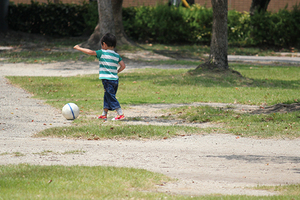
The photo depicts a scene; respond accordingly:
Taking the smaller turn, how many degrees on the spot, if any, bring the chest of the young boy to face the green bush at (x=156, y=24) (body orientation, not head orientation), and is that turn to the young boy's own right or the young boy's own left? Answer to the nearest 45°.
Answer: approximately 45° to the young boy's own right

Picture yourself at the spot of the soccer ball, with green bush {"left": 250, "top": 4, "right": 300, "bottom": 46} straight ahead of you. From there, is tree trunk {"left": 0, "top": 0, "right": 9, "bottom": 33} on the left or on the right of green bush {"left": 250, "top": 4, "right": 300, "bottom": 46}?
left

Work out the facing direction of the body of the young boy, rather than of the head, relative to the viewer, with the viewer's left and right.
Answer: facing away from the viewer and to the left of the viewer

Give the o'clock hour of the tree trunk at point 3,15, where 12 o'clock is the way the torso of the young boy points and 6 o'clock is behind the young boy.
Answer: The tree trunk is roughly at 1 o'clock from the young boy.

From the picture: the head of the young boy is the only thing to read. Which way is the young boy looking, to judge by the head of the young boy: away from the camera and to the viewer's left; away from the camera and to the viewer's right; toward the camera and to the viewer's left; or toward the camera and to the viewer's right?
away from the camera and to the viewer's left

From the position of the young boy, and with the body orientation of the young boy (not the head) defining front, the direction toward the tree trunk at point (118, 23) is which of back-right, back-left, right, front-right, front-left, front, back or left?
front-right

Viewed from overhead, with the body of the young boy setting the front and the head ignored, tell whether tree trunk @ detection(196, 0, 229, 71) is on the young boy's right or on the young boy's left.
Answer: on the young boy's right

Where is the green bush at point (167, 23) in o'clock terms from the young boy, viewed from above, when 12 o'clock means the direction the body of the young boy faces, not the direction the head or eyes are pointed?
The green bush is roughly at 2 o'clock from the young boy.
